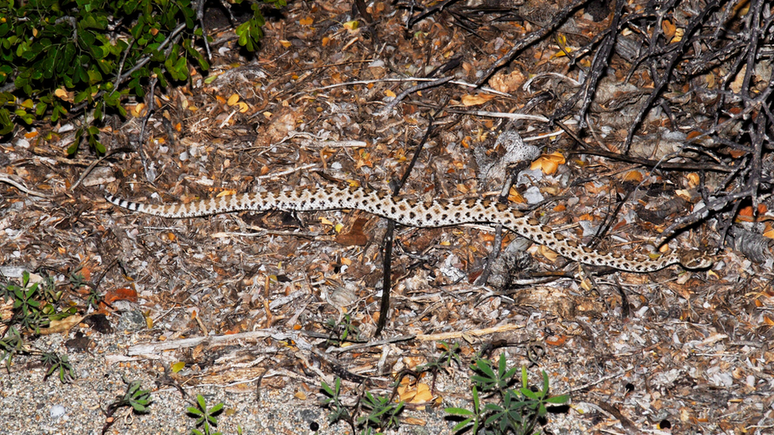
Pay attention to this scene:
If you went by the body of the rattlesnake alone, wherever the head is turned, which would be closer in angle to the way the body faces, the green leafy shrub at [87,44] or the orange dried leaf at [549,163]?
the orange dried leaf

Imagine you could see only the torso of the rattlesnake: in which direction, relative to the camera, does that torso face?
to the viewer's right

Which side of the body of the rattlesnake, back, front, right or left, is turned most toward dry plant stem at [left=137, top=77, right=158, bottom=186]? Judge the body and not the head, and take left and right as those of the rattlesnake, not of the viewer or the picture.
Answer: back

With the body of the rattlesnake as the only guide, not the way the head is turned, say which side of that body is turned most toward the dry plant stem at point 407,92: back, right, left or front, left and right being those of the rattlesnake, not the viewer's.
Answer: left

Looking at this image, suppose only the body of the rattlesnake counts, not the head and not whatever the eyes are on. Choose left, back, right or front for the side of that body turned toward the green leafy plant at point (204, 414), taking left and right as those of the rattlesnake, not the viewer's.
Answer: right

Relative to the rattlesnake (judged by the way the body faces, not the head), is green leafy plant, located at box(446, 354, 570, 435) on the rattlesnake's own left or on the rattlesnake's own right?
on the rattlesnake's own right

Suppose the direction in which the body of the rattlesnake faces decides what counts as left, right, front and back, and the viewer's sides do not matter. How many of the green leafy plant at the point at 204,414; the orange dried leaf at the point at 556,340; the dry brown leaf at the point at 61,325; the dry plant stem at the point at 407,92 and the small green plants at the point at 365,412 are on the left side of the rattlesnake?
1

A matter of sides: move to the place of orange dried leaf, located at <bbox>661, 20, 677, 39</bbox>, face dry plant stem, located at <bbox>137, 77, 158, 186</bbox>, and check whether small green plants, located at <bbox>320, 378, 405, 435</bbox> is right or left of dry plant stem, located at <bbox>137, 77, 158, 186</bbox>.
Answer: left

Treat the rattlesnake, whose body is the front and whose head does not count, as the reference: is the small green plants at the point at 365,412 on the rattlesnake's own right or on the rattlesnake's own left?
on the rattlesnake's own right

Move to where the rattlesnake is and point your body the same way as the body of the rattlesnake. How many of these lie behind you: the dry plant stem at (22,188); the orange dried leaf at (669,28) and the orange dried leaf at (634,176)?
1

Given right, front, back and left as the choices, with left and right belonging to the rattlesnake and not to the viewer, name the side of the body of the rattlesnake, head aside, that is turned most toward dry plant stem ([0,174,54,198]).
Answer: back

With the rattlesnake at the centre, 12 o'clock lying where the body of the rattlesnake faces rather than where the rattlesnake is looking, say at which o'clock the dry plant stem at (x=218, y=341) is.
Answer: The dry plant stem is roughly at 4 o'clock from the rattlesnake.

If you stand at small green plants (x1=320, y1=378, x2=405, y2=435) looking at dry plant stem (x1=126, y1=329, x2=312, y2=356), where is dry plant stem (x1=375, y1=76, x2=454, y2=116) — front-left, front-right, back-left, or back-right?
front-right
